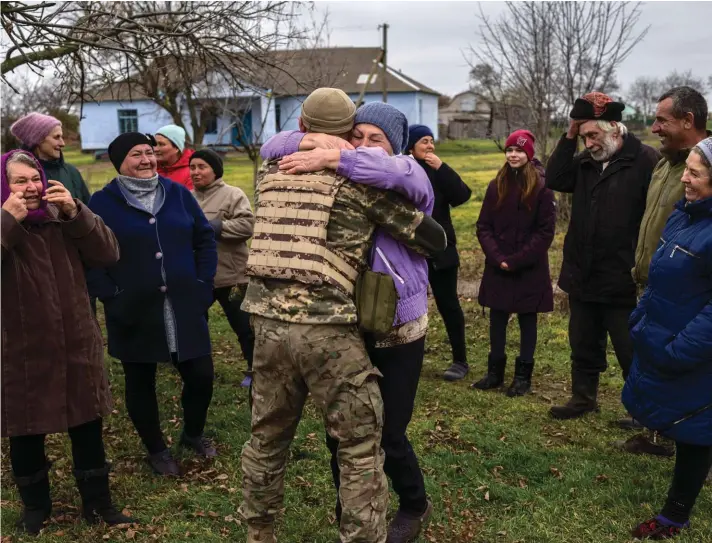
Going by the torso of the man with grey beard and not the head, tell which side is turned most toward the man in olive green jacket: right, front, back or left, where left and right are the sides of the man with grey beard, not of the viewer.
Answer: left

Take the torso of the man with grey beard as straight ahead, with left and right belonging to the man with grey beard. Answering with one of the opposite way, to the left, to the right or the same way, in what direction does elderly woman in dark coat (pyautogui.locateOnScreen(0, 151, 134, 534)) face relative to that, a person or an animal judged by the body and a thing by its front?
to the left

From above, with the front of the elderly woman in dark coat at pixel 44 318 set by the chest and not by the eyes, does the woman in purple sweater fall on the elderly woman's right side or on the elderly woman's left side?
on the elderly woman's left side

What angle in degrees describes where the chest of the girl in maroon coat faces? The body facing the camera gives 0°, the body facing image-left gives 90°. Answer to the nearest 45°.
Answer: approximately 45°

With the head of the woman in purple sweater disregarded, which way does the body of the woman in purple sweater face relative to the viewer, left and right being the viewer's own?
facing the viewer and to the left of the viewer

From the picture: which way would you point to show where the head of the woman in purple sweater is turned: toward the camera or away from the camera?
toward the camera

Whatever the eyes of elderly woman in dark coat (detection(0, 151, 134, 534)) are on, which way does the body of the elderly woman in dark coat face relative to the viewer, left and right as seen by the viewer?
facing the viewer

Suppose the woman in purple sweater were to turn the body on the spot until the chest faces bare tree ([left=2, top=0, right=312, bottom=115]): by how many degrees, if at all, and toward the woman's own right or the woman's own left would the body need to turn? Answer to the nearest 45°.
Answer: approximately 90° to the woman's own right

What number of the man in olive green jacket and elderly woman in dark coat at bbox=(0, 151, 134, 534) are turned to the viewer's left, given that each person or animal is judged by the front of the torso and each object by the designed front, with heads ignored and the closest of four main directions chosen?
1

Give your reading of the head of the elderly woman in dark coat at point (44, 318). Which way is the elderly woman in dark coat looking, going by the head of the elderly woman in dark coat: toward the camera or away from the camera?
toward the camera

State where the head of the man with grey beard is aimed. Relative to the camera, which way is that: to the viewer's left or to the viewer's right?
to the viewer's left

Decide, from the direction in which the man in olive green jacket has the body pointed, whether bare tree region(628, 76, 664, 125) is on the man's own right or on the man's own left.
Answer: on the man's own right

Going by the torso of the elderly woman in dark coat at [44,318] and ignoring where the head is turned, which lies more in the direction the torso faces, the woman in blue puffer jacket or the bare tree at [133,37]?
the woman in blue puffer jacket

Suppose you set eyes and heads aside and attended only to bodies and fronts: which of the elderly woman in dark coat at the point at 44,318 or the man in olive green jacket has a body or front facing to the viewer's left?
the man in olive green jacket

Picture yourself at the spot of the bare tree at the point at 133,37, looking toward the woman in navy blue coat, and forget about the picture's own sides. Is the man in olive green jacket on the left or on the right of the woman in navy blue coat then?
left
